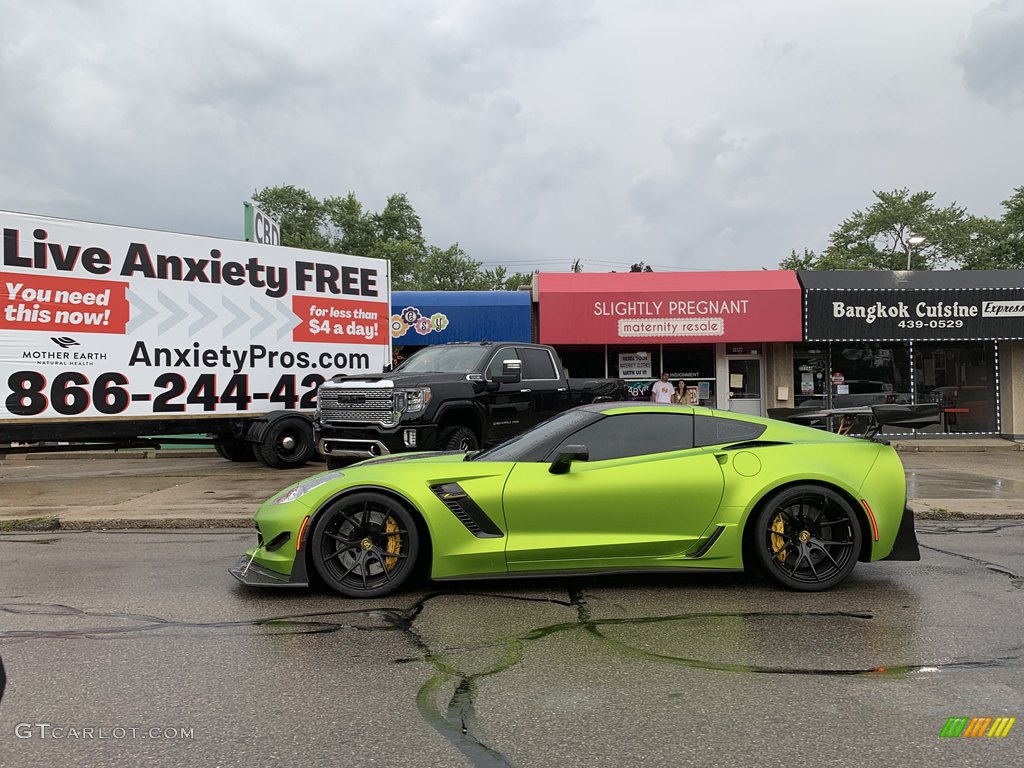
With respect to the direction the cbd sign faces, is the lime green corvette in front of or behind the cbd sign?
in front

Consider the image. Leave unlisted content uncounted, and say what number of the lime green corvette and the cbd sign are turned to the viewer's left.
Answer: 1

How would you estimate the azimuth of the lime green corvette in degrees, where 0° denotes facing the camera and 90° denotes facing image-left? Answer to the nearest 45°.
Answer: approximately 90°

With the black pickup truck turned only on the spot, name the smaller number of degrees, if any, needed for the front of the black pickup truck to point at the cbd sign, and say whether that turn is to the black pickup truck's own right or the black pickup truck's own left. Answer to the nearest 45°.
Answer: approximately 90° to the black pickup truck's own right

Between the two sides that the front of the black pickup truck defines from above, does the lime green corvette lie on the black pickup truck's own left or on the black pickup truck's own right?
on the black pickup truck's own left

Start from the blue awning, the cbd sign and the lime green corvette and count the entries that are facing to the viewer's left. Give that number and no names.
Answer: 1

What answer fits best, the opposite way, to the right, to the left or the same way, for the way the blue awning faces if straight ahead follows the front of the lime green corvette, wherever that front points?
to the left

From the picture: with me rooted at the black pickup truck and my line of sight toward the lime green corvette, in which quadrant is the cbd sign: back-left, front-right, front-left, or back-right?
back-right

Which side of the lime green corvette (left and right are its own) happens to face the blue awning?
right

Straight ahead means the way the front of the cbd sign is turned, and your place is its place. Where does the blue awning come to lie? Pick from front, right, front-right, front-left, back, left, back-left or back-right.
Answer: front-left

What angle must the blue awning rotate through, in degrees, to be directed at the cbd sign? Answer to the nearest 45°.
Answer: approximately 90° to its right

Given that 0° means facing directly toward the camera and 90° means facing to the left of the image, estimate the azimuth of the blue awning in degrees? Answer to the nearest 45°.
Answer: approximately 0°

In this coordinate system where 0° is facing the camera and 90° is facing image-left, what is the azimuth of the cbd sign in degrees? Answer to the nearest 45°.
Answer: approximately 315°
